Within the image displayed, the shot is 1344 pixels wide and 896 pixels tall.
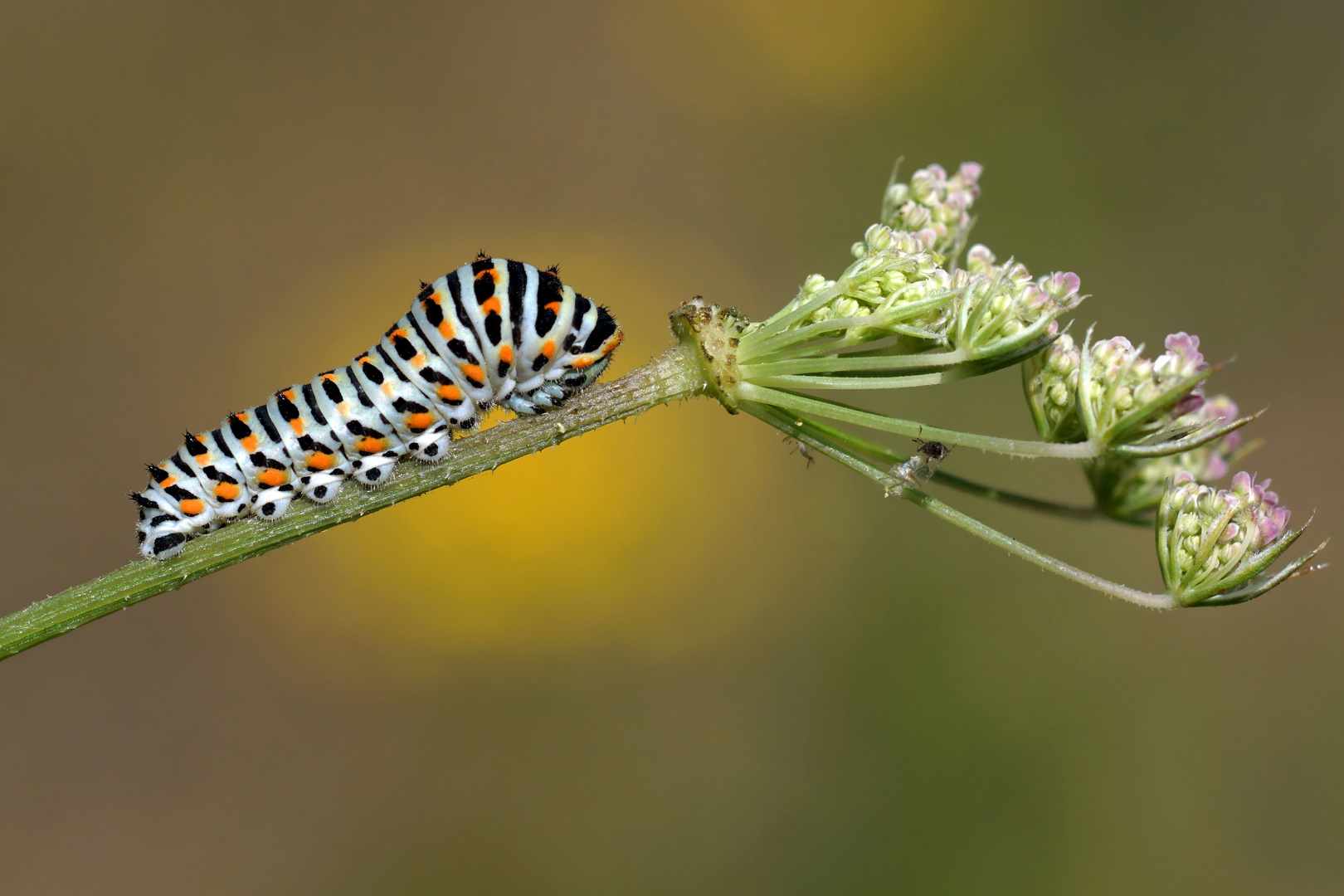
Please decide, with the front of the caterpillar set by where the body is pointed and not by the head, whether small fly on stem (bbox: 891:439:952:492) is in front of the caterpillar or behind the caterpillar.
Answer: in front

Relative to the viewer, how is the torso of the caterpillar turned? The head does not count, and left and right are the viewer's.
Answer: facing to the right of the viewer
